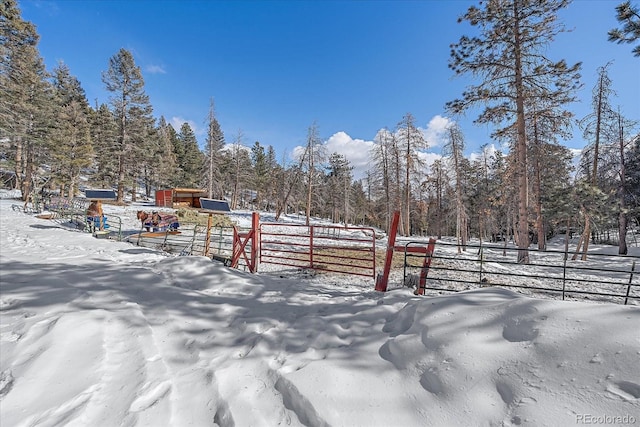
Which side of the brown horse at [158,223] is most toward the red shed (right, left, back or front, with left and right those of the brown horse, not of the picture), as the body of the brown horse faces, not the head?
right

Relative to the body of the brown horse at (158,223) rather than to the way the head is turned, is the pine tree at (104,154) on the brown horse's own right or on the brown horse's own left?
on the brown horse's own right

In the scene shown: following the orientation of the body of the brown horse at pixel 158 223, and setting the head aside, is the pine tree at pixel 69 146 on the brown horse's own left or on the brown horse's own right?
on the brown horse's own right

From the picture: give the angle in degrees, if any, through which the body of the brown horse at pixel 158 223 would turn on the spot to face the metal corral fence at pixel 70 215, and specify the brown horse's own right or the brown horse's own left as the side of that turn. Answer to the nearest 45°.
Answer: approximately 45° to the brown horse's own right

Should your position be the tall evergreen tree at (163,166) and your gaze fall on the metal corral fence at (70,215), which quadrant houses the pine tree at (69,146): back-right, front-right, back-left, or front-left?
front-right

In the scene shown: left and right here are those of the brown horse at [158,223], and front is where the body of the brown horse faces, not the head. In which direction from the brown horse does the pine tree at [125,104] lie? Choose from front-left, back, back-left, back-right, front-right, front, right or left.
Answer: right

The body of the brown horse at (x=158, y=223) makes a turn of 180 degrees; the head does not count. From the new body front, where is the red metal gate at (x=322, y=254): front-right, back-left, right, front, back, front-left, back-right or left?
front-right

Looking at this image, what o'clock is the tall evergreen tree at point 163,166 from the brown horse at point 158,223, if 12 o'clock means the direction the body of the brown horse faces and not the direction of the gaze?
The tall evergreen tree is roughly at 3 o'clock from the brown horse.

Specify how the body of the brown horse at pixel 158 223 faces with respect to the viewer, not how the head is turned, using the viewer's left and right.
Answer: facing to the left of the viewer
